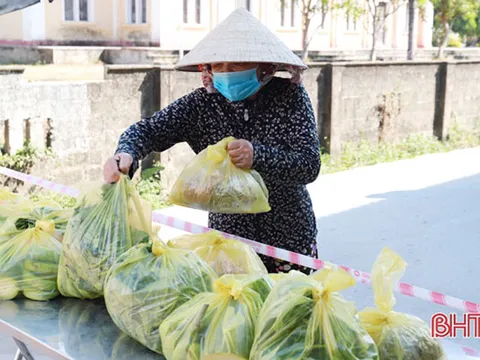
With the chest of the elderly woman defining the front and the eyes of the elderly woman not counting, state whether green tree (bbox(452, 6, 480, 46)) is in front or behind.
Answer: behind

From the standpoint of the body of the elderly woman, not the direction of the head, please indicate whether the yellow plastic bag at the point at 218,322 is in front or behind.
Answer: in front

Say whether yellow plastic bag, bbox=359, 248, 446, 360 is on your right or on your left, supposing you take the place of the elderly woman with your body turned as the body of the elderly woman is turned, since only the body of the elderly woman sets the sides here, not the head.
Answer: on your left

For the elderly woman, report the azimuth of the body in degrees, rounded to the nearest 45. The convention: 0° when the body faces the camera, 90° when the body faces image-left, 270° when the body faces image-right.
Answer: approximately 45°

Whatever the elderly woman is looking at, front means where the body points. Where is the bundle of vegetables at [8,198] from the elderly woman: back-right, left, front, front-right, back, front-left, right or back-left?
front-right

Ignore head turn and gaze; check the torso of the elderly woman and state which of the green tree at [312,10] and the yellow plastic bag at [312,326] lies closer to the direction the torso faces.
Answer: the yellow plastic bag

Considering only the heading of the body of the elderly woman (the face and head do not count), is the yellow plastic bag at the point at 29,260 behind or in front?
in front

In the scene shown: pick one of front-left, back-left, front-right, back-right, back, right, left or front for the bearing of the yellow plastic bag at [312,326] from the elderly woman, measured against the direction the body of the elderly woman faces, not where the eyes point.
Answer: front-left

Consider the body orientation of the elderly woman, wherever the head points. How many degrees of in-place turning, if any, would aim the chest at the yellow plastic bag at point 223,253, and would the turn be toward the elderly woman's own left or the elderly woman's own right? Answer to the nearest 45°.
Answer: approximately 45° to the elderly woman's own left
